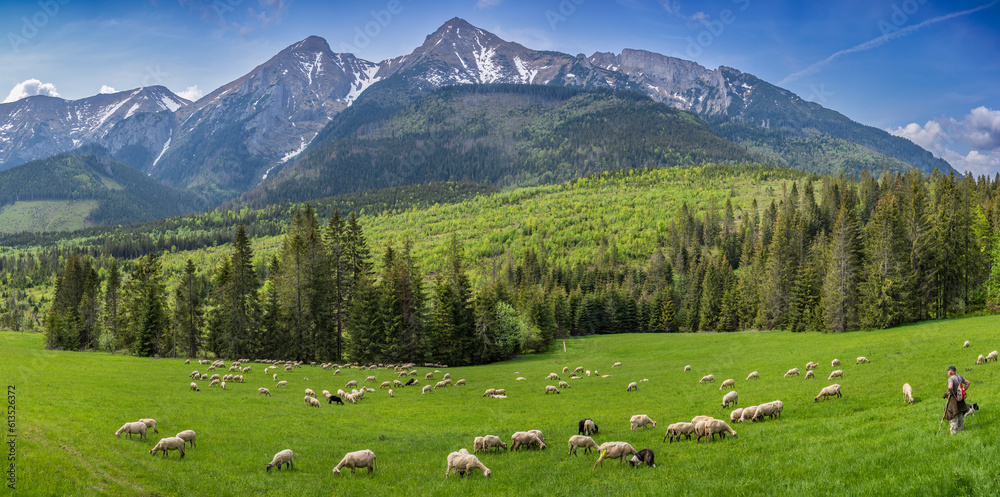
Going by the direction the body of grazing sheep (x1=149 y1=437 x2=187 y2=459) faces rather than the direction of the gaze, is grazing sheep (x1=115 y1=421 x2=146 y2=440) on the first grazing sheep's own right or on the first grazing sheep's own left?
on the first grazing sheep's own right

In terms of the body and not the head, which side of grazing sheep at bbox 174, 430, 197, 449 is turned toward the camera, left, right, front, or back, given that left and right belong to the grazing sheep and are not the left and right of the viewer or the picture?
left

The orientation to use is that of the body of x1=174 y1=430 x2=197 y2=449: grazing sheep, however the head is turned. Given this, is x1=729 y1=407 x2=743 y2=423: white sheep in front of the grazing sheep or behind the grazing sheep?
behind

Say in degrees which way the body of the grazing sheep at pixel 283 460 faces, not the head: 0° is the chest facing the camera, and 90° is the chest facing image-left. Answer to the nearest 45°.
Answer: approximately 90°

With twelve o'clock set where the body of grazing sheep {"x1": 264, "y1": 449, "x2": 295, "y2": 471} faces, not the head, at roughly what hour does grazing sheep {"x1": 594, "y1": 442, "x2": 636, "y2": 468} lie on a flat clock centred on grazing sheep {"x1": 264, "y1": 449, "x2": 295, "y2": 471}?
grazing sheep {"x1": 594, "y1": 442, "x2": 636, "y2": 468} is roughly at 7 o'clock from grazing sheep {"x1": 264, "y1": 449, "x2": 295, "y2": 471}.

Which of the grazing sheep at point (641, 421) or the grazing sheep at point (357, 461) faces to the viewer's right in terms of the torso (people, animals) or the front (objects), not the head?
the grazing sheep at point (641, 421)

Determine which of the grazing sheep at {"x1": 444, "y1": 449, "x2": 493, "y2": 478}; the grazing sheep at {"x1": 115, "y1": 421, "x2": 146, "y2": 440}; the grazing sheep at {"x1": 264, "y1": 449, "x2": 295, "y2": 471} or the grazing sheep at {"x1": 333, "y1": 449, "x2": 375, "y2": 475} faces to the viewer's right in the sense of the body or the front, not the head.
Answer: the grazing sheep at {"x1": 444, "y1": 449, "x2": 493, "y2": 478}

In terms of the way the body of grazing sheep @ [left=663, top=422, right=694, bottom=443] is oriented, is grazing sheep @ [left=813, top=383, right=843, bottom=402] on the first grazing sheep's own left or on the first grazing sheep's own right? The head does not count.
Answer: on the first grazing sheep's own right

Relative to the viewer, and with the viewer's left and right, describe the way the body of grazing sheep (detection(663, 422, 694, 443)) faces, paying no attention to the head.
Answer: facing to the left of the viewer

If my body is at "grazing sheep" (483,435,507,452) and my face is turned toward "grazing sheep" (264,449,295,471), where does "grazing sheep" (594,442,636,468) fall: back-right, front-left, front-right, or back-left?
back-left

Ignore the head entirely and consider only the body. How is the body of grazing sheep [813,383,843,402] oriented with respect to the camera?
to the viewer's left
